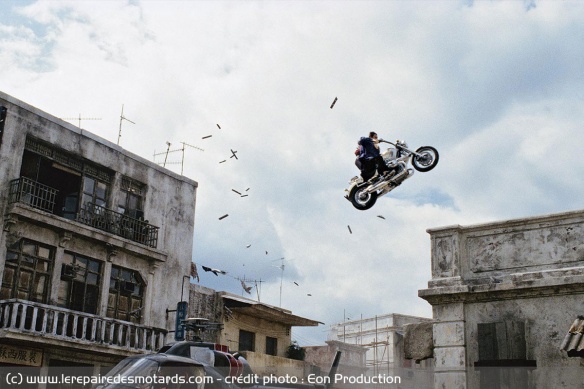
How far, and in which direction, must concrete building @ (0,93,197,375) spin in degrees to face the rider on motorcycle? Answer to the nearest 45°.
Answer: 0° — it already faces them

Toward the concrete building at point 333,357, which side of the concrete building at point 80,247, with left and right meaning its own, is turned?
left

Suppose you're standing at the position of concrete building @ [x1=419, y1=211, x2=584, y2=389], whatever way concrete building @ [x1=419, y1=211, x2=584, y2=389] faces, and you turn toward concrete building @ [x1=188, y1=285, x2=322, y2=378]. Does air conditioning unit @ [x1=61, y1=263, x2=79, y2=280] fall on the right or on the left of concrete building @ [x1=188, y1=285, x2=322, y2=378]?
left

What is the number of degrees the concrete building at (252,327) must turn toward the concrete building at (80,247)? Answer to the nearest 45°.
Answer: approximately 90° to its right

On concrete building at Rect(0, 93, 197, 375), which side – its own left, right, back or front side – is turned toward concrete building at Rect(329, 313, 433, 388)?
left

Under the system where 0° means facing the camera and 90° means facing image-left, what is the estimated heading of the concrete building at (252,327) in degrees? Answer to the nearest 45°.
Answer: approximately 315°

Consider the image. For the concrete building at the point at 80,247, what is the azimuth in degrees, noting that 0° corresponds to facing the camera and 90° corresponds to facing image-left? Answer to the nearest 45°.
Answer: approximately 315°

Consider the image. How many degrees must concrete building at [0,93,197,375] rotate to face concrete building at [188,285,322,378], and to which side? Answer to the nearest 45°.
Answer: approximately 90° to its left
